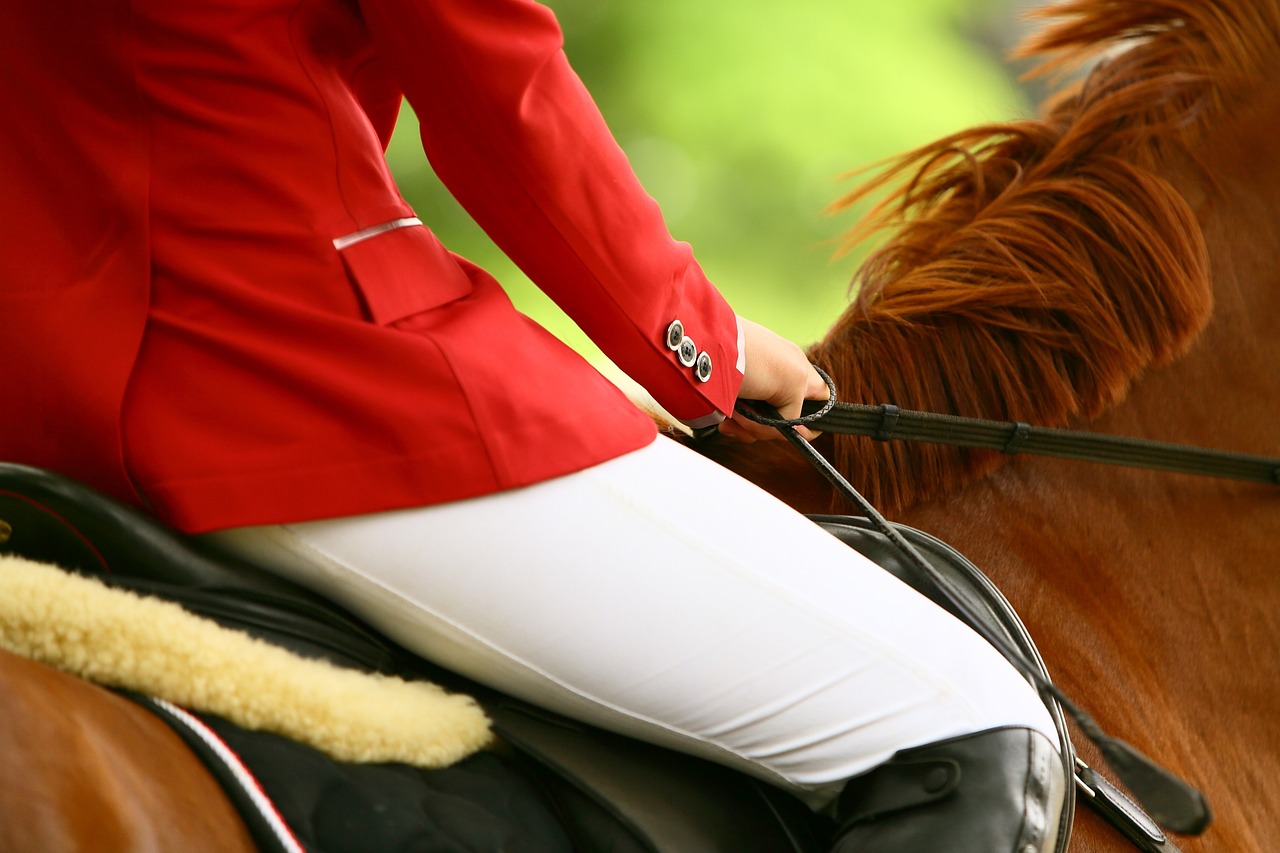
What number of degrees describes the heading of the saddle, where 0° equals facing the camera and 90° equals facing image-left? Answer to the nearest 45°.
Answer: approximately 270°
